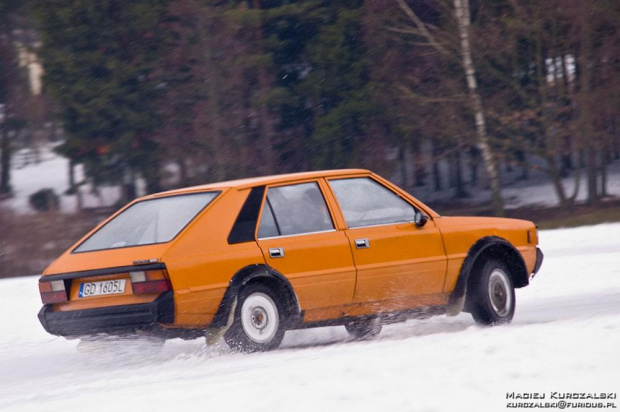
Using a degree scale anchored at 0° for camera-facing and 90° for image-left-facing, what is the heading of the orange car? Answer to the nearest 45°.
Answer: approximately 225°

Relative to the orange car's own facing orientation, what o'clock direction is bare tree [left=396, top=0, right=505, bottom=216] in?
The bare tree is roughly at 11 o'clock from the orange car.
